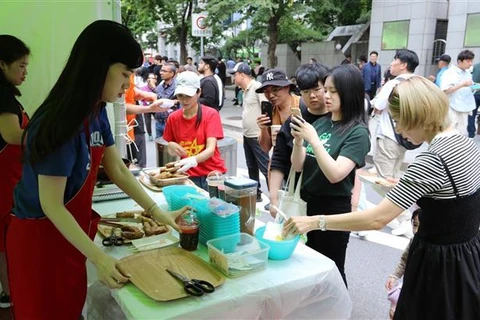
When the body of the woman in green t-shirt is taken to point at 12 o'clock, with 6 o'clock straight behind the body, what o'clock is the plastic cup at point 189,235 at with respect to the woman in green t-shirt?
The plastic cup is roughly at 12 o'clock from the woman in green t-shirt.

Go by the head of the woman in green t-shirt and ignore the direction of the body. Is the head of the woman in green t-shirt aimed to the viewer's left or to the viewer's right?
to the viewer's left

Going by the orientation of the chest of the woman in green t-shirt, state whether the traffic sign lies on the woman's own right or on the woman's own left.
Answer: on the woman's own right

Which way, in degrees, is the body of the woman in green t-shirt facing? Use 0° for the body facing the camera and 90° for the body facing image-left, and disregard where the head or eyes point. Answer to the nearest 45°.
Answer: approximately 45°

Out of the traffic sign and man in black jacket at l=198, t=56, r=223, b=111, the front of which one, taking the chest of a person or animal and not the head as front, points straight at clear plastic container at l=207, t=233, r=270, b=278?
the traffic sign
